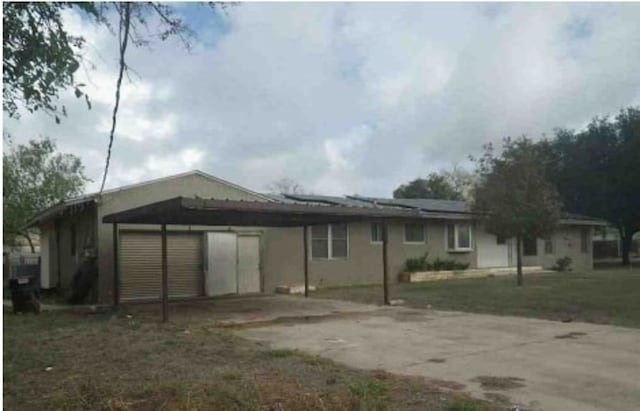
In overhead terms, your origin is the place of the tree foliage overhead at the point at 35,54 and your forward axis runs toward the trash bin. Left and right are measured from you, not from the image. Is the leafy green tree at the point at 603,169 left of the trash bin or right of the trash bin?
right

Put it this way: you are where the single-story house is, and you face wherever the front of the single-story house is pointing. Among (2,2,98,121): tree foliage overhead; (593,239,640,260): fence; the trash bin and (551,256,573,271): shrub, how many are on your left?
2

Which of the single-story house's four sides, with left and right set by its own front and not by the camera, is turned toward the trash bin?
right

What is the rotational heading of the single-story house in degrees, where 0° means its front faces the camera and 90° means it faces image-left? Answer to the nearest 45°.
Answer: approximately 315°

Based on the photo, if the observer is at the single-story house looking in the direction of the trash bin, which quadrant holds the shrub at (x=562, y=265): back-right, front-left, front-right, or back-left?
back-left

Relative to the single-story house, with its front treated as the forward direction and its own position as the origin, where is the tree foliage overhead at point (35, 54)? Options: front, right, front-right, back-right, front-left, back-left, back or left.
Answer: front-right

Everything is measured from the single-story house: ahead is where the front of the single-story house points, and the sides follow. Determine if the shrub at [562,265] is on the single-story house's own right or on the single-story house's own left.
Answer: on the single-story house's own left

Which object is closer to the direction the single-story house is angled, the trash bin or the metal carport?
the metal carport

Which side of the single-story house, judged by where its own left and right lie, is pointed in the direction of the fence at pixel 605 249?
left
